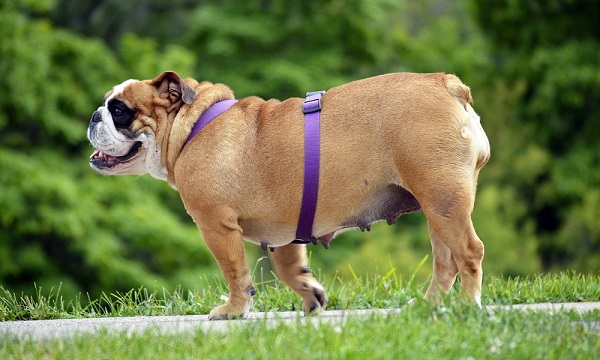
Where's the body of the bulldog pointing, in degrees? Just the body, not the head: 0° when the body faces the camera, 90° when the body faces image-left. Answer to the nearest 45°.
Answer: approximately 90°
